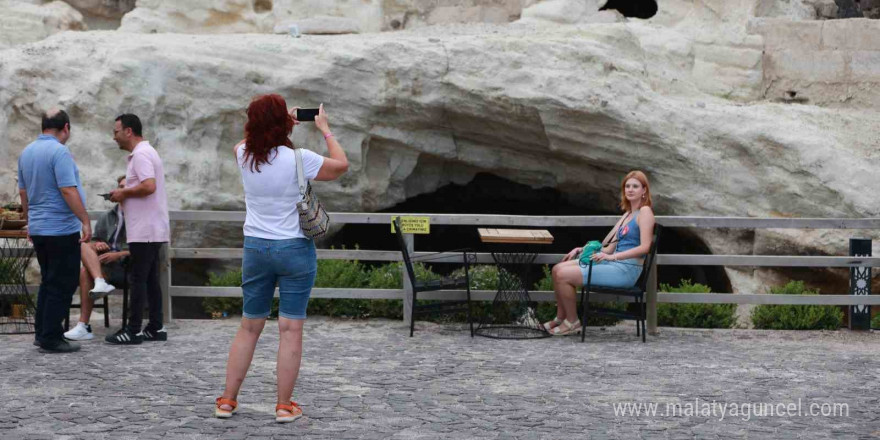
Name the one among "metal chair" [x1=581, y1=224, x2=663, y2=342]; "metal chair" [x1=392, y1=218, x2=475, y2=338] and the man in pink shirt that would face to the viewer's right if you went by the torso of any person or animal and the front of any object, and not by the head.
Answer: "metal chair" [x1=392, y1=218, x2=475, y2=338]

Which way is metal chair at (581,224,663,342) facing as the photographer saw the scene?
facing to the left of the viewer

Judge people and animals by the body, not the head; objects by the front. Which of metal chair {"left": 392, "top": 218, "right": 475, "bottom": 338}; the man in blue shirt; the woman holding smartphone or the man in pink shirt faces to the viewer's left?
the man in pink shirt

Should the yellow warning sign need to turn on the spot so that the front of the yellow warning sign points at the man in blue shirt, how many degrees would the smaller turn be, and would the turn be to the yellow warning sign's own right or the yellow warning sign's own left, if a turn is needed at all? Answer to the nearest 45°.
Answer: approximately 45° to the yellow warning sign's own right

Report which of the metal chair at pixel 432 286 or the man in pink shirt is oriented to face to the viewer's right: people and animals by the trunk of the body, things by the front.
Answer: the metal chair

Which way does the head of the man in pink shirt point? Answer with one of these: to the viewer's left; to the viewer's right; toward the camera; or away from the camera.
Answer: to the viewer's left

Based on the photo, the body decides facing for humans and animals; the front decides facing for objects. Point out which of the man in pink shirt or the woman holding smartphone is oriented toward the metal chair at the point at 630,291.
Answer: the woman holding smartphone

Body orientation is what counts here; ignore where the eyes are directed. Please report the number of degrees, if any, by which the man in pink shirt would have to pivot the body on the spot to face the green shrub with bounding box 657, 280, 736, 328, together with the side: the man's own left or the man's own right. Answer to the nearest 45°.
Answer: approximately 180°

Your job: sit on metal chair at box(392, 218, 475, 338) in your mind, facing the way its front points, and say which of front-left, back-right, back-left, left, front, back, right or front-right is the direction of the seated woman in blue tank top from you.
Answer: front

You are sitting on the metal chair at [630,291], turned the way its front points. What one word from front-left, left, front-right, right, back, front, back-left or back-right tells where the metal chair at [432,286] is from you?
front

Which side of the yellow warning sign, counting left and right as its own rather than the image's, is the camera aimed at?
front

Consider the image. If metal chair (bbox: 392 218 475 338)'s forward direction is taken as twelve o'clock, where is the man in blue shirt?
The man in blue shirt is roughly at 5 o'clock from the metal chair.

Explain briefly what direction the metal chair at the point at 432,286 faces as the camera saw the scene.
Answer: facing to the right of the viewer

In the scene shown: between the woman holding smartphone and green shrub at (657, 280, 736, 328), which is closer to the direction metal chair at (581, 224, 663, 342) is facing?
the woman holding smartphone

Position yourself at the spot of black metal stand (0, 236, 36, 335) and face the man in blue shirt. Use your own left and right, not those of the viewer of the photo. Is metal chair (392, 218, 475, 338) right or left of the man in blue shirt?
left

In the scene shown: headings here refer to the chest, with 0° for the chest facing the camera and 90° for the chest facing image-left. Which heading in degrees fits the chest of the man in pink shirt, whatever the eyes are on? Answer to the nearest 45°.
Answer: approximately 90°

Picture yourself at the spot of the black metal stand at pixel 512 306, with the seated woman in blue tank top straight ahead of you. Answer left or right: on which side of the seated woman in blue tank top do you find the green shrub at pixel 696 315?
left
